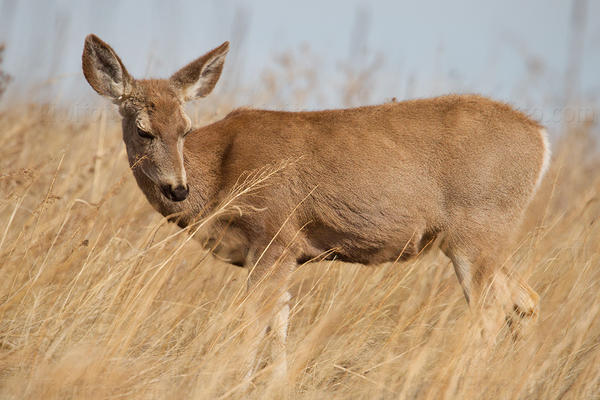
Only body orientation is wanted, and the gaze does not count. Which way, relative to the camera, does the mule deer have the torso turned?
to the viewer's left
